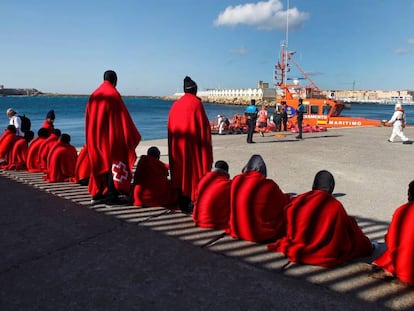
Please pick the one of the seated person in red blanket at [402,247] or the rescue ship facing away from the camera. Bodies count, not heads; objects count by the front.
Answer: the seated person in red blanket

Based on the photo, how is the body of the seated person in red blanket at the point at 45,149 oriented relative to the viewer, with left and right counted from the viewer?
facing away from the viewer and to the right of the viewer

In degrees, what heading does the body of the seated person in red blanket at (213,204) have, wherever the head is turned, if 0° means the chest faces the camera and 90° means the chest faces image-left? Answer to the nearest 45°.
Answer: approximately 225°

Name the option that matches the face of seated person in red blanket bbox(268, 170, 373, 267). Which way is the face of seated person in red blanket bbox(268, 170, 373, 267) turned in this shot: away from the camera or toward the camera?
away from the camera

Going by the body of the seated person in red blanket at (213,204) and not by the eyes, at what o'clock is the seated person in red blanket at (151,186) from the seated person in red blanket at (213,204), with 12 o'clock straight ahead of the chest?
the seated person in red blanket at (151,186) is roughly at 9 o'clock from the seated person in red blanket at (213,204).

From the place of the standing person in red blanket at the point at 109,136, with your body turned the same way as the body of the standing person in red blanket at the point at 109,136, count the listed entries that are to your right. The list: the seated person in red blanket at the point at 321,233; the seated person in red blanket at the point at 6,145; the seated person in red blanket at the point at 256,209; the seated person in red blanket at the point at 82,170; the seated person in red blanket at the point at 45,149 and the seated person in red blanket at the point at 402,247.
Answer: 3

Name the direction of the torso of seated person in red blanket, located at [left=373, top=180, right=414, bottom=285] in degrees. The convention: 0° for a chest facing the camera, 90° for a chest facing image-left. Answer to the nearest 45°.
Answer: approximately 180°
